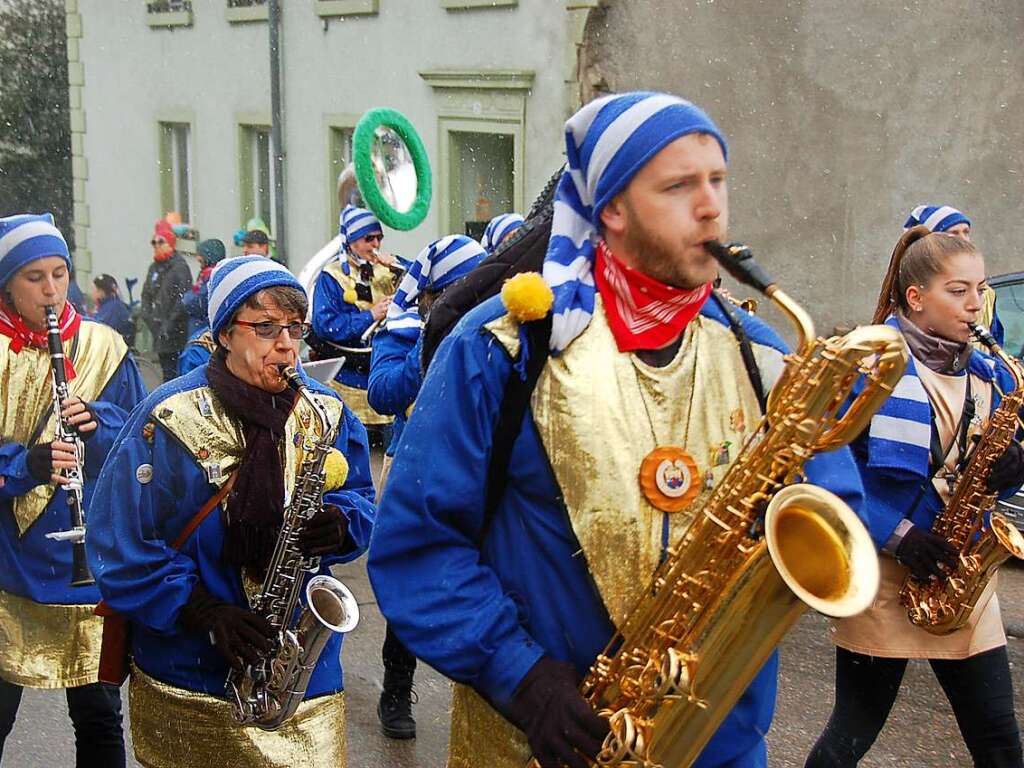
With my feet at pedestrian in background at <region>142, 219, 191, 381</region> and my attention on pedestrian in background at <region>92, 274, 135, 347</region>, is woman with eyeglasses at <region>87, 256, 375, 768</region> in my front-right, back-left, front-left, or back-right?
back-left

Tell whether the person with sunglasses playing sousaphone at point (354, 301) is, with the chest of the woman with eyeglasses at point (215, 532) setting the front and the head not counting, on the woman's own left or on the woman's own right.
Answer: on the woman's own left

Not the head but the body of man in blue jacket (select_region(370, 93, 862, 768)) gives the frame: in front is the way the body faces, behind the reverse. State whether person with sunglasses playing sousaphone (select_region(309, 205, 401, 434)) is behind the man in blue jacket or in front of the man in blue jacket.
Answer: behind

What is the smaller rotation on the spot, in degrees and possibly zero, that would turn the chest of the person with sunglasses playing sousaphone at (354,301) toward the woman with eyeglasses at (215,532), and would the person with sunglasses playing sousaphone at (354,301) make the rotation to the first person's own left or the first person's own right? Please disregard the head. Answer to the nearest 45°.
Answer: approximately 45° to the first person's own right

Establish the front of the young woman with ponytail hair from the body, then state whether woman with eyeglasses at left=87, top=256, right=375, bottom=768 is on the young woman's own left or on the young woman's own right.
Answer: on the young woman's own right

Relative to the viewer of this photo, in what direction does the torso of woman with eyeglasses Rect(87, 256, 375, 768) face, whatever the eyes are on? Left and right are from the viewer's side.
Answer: facing the viewer and to the right of the viewer

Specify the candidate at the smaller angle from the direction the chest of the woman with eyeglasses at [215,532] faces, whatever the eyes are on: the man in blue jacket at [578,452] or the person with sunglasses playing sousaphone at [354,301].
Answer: the man in blue jacket
